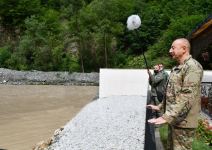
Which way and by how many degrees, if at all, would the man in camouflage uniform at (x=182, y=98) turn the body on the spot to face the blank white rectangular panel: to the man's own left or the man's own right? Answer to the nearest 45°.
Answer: approximately 90° to the man's own right

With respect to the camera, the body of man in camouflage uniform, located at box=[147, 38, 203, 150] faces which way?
to the viewer's left

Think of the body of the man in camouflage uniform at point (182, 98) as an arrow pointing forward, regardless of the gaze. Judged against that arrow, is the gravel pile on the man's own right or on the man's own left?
on the man's own right

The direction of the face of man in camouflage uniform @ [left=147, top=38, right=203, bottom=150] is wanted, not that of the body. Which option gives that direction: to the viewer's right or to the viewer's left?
to the viewer's left

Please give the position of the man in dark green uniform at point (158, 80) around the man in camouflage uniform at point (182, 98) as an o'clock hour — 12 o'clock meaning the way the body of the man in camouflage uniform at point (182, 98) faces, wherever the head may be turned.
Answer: the man in dark green uniform at point (158, 80) is roughly at 3 o'clock from the man in camouflage uniform at point (182, 98).
